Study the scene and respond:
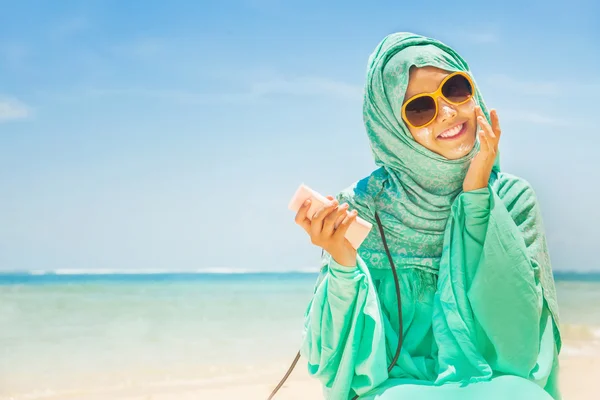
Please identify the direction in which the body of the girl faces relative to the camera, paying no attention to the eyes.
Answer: toward the camera
